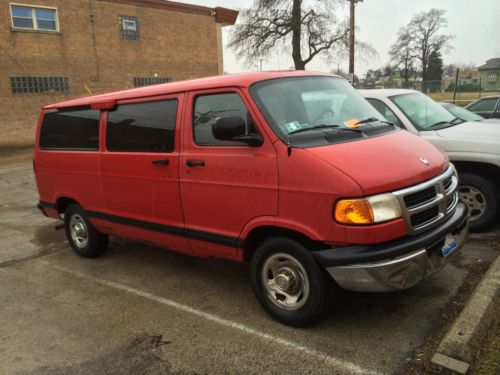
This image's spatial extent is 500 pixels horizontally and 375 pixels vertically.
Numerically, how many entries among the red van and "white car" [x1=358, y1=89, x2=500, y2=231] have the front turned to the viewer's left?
0

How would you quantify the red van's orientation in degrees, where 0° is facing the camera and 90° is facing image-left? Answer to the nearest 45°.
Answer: approximately 315°

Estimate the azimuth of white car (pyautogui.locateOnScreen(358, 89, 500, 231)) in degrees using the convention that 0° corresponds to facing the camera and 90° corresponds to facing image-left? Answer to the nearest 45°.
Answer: approximately 315°

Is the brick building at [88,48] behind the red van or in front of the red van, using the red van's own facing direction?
behind

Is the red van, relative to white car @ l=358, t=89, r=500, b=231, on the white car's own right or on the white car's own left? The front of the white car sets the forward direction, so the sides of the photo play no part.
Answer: on the white car's own right

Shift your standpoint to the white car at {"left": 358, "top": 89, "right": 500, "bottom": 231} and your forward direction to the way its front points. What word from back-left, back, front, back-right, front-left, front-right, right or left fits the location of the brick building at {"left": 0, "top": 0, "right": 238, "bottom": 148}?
back

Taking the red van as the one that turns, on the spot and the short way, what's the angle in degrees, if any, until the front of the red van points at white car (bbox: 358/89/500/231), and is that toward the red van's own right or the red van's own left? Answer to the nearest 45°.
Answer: approximately 90° to the red van's own left
